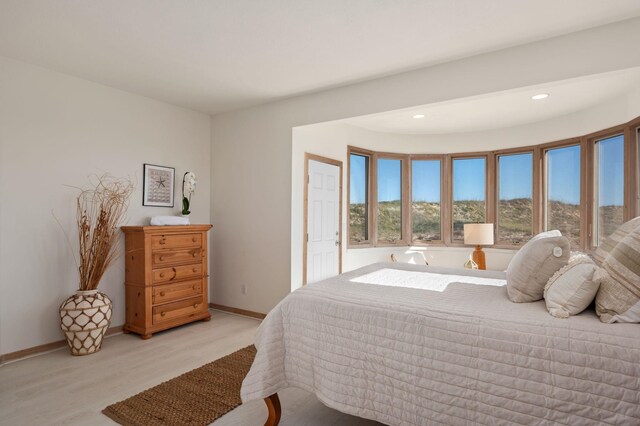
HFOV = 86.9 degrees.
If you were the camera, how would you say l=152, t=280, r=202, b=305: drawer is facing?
facing the viewer and to the right of the viewer

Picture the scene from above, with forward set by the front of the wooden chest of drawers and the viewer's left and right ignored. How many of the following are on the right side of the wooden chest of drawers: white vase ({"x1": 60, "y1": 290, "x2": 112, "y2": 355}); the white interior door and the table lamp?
1

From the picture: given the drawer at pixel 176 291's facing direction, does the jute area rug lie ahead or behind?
ahead

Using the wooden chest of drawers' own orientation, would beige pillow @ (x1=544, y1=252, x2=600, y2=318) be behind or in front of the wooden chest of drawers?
in front

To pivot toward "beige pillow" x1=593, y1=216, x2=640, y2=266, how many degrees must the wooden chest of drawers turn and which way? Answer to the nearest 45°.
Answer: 0° — it already faces it

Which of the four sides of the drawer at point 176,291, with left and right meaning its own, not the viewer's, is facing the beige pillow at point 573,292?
front

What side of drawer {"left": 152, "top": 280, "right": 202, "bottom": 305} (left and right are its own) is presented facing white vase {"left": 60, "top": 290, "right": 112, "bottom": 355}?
right

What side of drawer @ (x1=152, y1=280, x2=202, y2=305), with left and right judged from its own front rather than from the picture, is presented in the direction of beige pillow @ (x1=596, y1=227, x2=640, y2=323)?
front

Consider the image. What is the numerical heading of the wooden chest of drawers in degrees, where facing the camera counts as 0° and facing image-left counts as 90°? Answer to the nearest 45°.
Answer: approximately 315°

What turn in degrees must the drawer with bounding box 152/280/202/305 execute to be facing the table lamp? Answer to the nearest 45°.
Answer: approximately 45° to its left
